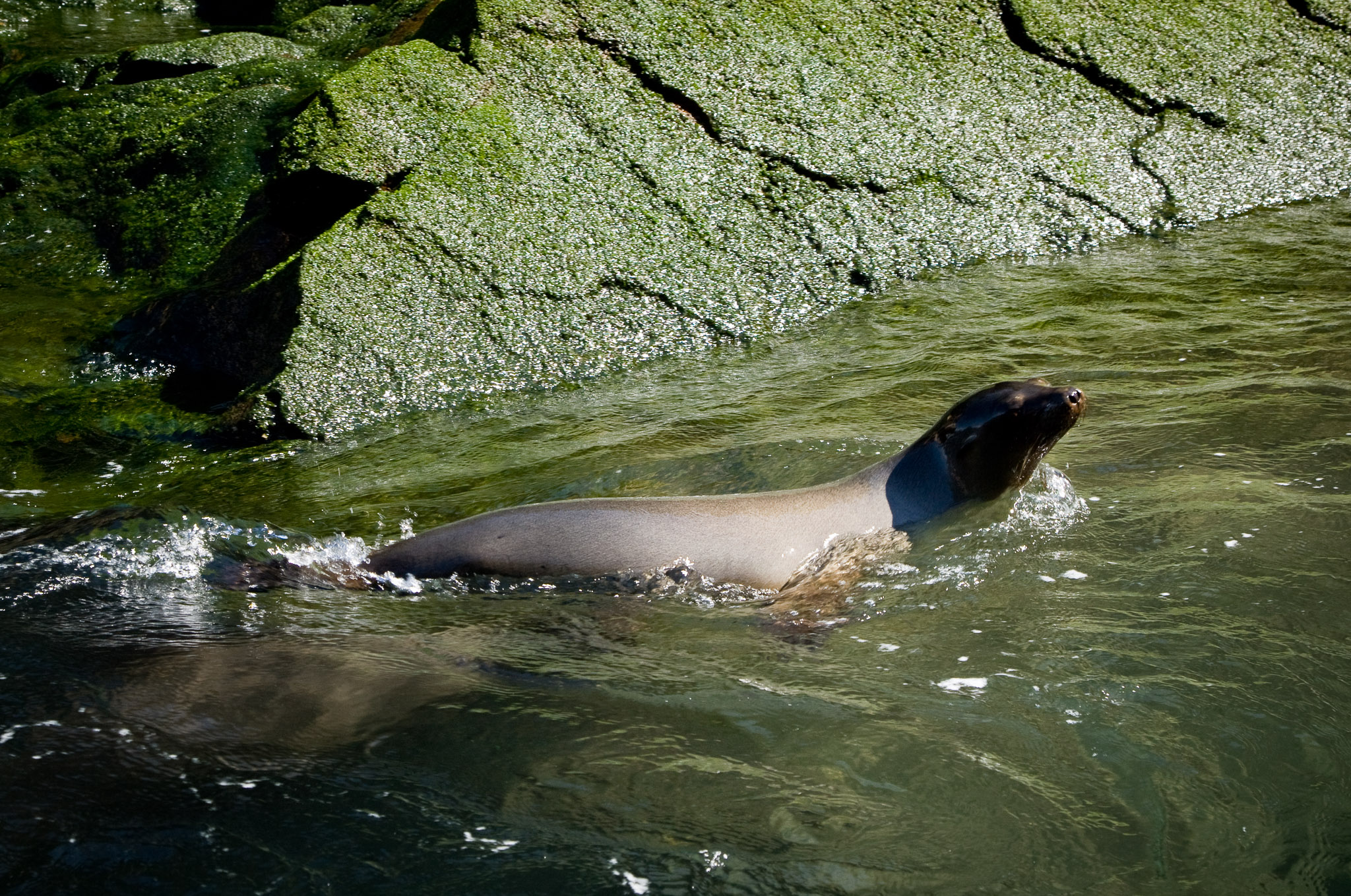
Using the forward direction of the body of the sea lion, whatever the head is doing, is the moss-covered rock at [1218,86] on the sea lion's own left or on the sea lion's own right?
on the sea lion's own left

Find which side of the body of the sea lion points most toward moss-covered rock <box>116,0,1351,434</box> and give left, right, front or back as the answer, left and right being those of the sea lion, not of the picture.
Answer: left

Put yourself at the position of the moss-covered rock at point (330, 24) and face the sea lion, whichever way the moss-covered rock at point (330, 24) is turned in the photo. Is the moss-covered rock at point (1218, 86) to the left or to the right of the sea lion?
left

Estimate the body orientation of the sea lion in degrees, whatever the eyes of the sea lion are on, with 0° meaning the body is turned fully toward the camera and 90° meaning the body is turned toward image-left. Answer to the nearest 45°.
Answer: approximately 270°
